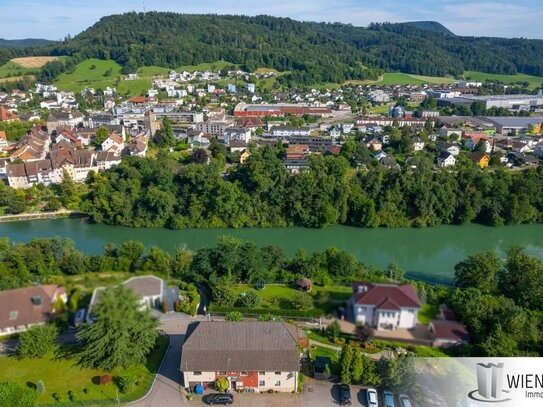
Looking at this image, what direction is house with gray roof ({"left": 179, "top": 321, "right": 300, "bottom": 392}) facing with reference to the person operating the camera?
facing the viewer

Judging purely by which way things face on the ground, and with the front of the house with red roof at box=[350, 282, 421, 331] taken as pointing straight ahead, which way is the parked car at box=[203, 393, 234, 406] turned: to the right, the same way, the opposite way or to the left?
to the right

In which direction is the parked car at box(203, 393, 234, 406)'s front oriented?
to the viewer's left

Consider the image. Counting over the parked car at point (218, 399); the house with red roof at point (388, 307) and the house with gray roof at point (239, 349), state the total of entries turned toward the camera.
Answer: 2

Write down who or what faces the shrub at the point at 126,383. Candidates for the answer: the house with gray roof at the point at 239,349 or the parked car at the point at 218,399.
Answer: the parked car

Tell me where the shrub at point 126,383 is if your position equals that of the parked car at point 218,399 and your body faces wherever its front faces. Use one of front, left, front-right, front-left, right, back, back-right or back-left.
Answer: front

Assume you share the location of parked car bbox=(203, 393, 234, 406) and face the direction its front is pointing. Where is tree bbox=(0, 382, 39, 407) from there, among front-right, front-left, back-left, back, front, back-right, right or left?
front

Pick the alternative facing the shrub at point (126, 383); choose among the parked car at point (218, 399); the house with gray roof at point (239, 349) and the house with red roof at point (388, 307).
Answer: the parked car

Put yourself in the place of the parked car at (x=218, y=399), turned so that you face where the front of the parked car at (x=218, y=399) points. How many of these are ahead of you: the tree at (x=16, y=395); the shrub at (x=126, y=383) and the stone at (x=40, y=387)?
3

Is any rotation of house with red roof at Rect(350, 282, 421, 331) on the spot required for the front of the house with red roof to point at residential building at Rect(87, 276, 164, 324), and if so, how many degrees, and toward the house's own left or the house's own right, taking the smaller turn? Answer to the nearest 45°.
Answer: approximately 90° to the house's own right

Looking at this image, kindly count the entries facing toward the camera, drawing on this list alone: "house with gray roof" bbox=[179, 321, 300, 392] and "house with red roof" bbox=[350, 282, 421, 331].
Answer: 2

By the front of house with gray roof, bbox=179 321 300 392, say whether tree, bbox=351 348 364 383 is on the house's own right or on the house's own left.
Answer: on the house's own left

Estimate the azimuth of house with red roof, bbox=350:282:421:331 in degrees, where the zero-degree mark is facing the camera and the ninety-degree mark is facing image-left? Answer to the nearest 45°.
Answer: approximately 0°

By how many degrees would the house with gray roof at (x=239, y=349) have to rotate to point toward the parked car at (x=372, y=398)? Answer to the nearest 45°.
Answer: approximately 90° to its left

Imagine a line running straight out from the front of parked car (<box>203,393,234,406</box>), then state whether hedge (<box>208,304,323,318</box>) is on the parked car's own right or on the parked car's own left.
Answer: on the parked car's own right

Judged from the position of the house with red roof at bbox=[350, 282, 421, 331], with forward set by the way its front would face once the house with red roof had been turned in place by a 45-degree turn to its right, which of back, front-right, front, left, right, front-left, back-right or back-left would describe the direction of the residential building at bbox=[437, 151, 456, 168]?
back-right

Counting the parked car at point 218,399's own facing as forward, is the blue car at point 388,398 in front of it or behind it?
behind

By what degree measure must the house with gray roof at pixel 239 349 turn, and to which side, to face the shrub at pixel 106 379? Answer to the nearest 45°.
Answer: approximately 90° to its right
